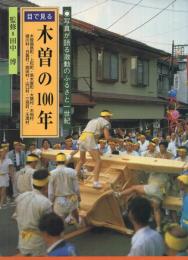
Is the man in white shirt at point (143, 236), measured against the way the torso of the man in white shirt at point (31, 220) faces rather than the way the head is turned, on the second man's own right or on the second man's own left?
on the second man's own right

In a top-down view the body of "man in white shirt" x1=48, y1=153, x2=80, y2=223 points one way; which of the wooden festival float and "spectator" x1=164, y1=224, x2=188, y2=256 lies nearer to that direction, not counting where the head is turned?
the wooden festival float

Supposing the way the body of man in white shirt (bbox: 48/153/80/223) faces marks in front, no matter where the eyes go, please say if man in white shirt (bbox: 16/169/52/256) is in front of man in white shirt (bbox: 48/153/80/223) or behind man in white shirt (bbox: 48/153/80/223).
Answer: behind

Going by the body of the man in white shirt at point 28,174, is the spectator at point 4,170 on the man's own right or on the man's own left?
on the man's own left

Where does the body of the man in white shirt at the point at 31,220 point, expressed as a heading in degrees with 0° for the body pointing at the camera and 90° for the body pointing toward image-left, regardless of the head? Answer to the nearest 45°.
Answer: approximately 225°

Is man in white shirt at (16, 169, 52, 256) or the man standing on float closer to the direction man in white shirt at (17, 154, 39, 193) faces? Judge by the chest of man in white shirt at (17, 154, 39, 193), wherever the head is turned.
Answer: the man standing on float

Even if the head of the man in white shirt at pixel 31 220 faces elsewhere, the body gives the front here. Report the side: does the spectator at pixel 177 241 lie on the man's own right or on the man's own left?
on the man's own right

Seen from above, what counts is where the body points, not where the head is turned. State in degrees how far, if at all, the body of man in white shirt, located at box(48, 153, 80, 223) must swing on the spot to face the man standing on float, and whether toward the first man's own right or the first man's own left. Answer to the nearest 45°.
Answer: approximately 45° to the first man's own right
